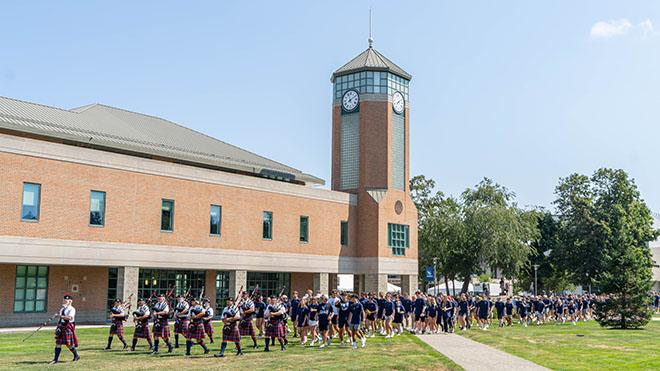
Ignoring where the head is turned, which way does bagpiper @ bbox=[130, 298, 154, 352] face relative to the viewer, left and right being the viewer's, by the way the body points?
facing the viewer and to the left of the viewer

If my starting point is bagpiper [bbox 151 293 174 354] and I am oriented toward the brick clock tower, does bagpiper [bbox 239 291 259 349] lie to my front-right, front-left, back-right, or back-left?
front-right

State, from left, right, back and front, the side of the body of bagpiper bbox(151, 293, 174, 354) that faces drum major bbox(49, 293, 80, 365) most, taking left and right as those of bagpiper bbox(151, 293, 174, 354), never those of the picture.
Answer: front

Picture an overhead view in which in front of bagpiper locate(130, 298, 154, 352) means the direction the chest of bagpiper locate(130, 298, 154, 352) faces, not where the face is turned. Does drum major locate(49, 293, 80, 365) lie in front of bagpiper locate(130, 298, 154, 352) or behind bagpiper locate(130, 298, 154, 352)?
in front

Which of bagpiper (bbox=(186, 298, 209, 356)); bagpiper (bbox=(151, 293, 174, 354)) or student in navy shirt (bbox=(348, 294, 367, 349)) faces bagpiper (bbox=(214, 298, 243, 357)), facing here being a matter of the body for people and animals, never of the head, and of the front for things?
the student in navy shirt

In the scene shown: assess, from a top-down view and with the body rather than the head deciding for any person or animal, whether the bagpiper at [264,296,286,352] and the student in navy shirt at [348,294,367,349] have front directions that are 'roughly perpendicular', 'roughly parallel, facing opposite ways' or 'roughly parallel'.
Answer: roughly parallel

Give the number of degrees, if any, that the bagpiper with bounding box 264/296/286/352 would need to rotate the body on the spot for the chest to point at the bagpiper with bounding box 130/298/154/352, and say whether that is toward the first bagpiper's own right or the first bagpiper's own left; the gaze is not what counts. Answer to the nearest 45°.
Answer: approximately 45° to the first bagpiper's own right

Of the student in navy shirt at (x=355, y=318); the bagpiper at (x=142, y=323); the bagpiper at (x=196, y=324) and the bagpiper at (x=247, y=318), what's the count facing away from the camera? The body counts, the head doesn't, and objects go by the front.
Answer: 0

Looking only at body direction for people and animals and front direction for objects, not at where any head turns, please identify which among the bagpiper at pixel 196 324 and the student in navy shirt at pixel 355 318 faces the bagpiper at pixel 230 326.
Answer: the student in navy shirt

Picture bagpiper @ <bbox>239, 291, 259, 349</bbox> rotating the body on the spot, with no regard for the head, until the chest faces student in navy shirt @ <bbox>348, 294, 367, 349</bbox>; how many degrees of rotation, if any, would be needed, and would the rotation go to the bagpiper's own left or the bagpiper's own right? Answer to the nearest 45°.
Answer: approximately 135° to the bagpiper's own left
